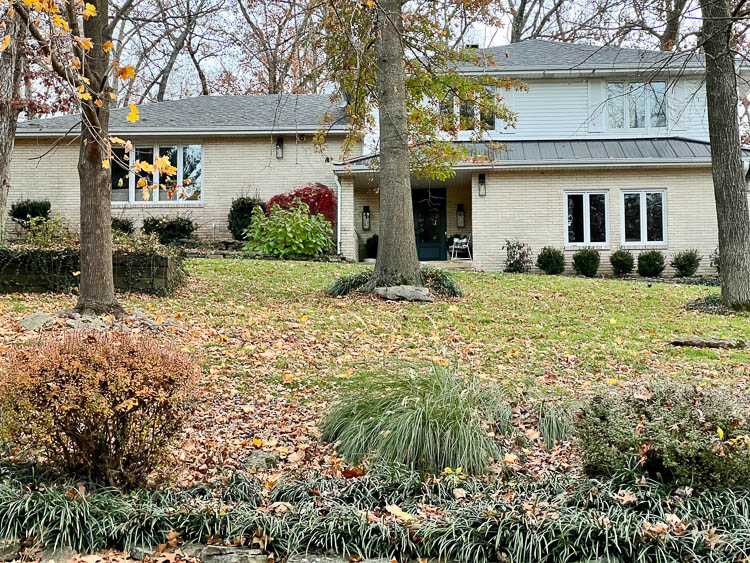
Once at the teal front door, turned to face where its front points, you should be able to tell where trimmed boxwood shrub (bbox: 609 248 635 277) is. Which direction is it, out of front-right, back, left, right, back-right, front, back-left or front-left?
front-left

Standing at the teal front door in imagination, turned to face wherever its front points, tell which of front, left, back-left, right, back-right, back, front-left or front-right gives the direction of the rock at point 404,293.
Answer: front

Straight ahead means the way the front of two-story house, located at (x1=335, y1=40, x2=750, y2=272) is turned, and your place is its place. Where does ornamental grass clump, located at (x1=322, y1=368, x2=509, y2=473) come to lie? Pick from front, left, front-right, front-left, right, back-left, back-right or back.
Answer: front

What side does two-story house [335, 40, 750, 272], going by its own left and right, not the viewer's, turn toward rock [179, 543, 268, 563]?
front

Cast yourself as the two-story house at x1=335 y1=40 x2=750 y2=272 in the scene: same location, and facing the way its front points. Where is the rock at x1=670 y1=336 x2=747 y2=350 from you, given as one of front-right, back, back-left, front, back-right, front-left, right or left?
front

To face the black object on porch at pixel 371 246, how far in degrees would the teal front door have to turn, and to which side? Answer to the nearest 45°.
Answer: approximately 45° to its right

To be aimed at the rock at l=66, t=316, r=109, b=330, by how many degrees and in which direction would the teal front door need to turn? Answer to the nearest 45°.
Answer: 0° — it already faces it

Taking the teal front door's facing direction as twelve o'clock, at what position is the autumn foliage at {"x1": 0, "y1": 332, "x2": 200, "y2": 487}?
The autumn foliage is roughly at 12 o'clock from the teal front door.

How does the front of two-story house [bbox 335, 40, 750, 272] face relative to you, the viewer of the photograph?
facing the viewer

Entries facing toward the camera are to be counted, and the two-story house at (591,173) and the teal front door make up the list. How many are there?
2

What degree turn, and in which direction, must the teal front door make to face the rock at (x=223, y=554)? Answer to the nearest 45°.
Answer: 0° — it already faces it
